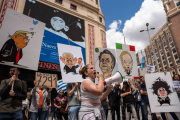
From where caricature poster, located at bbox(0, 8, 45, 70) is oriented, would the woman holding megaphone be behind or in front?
in front

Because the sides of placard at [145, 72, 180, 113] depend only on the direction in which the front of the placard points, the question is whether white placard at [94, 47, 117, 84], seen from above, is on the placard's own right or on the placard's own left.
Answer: on the placard's own right

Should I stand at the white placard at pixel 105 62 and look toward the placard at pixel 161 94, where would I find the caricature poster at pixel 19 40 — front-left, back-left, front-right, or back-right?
back-right

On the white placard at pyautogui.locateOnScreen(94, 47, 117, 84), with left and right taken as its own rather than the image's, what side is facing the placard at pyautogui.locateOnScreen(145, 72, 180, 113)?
left

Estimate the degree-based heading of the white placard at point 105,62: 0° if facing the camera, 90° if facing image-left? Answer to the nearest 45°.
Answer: approximately 0°

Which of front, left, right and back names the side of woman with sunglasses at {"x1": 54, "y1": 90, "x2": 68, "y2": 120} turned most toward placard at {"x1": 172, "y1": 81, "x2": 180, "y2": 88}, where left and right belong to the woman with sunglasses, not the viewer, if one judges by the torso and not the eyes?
left

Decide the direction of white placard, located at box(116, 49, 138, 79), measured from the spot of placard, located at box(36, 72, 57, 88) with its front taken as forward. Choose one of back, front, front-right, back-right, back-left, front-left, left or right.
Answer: left
